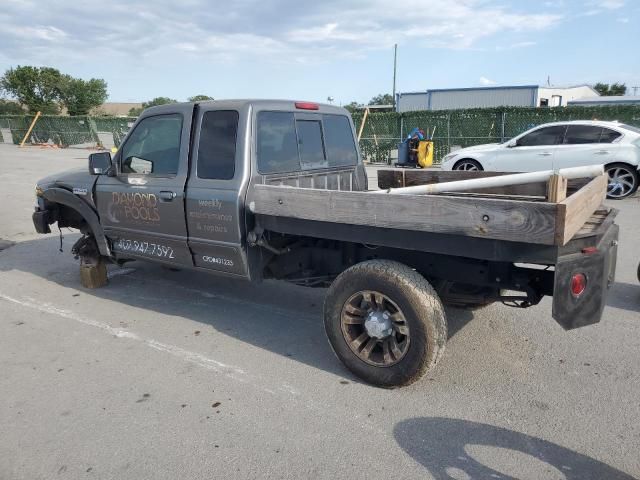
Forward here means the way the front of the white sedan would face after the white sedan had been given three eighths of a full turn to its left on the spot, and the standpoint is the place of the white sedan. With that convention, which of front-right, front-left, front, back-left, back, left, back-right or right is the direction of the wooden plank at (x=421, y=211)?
front-right

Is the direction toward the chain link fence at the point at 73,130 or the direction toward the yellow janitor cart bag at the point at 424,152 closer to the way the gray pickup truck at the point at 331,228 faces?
the chain link fence

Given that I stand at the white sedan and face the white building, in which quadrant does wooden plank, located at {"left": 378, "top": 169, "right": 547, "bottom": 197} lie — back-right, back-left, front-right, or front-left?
back-left

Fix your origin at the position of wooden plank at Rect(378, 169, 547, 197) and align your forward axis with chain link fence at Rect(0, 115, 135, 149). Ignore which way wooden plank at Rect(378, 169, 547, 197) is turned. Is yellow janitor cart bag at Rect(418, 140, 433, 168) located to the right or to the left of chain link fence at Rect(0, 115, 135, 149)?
right

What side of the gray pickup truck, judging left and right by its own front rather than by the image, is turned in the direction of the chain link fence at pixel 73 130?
front

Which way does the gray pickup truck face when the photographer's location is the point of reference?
facing away from the viewer and to the left of the viewer

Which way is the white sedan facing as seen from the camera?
to the viewer's left

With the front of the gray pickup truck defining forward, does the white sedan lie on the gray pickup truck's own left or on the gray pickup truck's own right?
on the gray pickup truck's own right

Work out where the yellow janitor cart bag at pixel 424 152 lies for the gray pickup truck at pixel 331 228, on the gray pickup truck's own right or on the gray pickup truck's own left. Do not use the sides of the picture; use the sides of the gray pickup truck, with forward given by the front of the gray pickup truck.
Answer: on the gray pickup truck's own right

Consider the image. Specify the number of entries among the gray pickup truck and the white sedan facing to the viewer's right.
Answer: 0

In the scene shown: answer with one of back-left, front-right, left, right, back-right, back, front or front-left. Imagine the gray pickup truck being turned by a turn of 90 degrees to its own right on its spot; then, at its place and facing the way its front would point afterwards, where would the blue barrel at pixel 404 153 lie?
front-left

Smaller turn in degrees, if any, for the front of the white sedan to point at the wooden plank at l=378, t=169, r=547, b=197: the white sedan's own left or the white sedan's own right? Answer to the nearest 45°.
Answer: approximately 90° to the white sedan's own left
